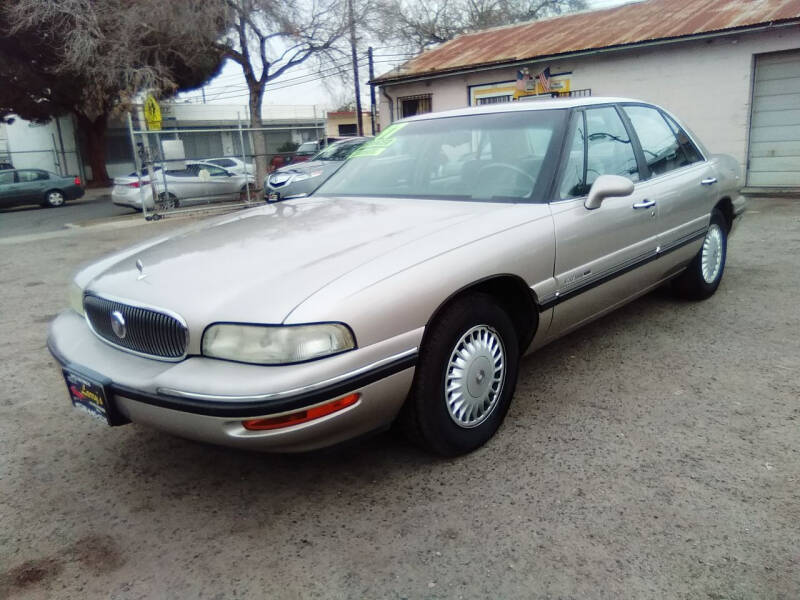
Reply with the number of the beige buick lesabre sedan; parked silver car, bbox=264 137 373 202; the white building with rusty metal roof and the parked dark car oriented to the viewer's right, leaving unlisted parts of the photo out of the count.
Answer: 0

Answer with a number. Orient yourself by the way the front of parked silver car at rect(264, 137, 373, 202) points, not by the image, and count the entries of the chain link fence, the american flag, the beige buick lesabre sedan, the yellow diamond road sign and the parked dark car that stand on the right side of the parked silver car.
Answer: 3

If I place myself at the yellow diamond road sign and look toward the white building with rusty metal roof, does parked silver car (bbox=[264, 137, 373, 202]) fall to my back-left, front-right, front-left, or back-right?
front-right

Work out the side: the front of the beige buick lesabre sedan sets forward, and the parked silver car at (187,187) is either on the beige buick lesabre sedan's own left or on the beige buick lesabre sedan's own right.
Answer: on the beige buick lesabre sedan's own right

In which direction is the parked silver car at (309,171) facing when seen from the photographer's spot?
facing the viewer and to the left of the viewer

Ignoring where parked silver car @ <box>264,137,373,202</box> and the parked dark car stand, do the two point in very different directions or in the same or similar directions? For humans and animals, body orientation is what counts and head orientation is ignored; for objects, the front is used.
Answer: same or similar directions

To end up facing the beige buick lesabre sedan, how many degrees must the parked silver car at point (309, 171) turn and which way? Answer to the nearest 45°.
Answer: approximately 45° to its left

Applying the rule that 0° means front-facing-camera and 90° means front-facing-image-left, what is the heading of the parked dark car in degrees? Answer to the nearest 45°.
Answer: approximately 90°

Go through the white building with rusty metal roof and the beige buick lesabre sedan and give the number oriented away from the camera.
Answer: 0

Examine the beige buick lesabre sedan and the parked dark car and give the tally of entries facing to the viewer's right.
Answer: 0

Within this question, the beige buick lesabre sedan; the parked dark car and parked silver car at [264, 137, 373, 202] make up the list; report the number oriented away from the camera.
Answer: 0

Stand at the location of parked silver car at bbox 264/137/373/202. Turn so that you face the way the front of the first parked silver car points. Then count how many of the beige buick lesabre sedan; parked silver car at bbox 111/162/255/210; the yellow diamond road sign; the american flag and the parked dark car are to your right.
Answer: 3

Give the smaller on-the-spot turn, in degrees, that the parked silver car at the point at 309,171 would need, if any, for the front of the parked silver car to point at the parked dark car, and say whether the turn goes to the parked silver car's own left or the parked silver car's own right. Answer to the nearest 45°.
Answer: approximately 90° to the parked silver car's own right

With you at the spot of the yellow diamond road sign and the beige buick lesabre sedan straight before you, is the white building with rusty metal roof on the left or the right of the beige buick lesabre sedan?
left
